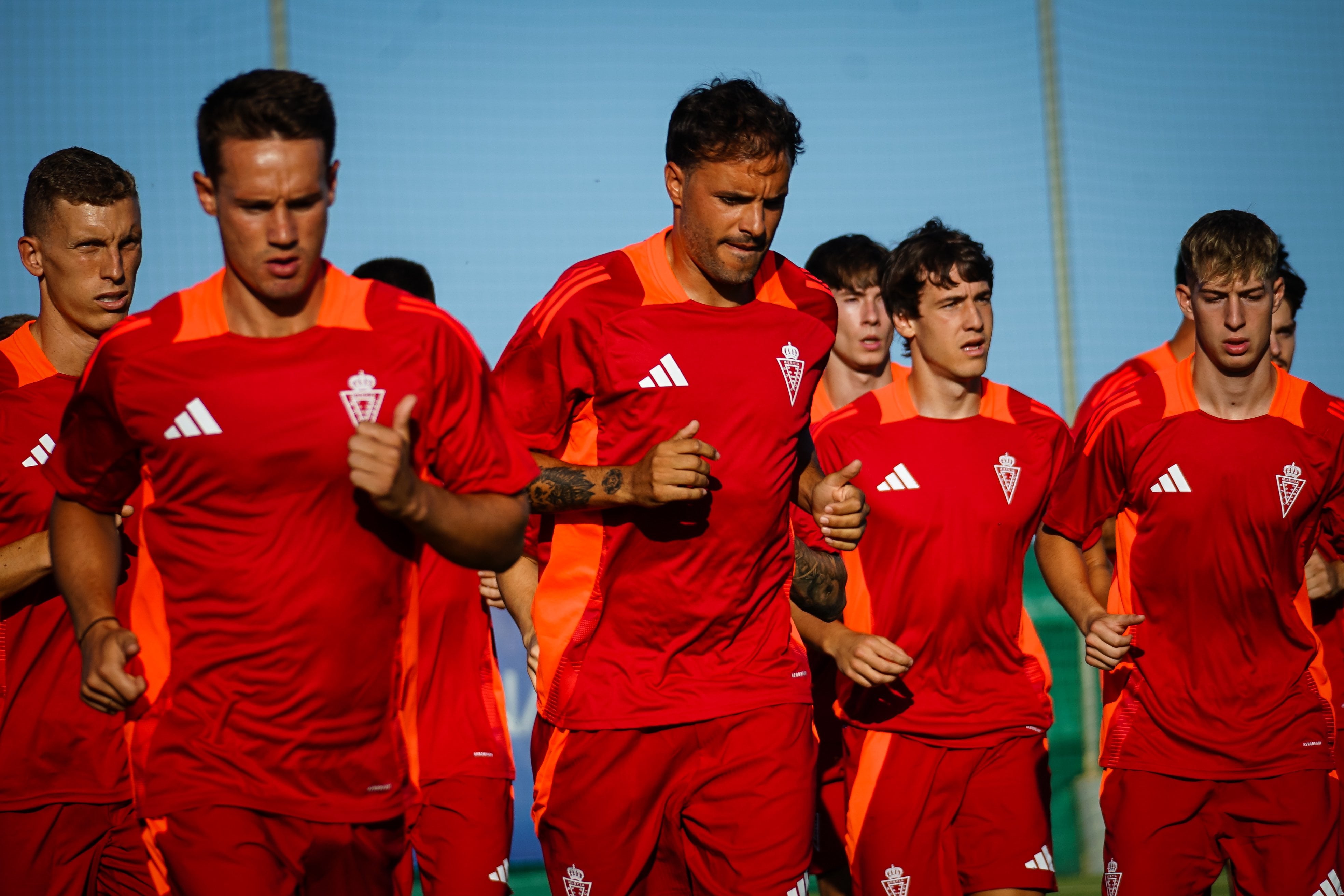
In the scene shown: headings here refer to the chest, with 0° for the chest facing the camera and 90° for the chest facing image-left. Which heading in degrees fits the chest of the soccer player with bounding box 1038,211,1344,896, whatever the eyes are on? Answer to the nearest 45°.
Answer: approximately 0°

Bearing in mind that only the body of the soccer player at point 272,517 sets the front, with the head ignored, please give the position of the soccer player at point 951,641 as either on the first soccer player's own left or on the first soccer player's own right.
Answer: on the first soccer player's own left

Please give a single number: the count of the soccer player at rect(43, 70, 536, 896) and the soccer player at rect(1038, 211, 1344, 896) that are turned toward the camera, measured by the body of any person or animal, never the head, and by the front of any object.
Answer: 2

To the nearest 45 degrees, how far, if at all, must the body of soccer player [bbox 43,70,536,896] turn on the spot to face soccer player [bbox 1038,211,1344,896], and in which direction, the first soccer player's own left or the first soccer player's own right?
approximately 90° to the first soccer player's own left

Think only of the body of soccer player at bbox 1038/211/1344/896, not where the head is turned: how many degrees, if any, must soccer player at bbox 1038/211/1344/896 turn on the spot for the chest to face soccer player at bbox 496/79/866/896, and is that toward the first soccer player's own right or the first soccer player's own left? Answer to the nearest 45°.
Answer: approximately 45° to the first soccer player's own right

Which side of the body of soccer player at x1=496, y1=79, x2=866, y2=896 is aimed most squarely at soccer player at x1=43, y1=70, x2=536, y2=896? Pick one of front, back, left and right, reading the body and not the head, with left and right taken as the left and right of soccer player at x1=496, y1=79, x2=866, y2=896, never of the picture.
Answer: right

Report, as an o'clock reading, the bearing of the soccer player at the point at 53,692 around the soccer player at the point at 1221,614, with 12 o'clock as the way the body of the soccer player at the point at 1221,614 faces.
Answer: the soccer player at the point at 53,692 is roughly at 2 o'clock from the soccer player at the point at 1221,614.

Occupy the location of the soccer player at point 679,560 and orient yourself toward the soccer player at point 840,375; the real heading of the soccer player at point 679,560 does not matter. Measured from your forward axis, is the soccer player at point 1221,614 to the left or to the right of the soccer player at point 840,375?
right

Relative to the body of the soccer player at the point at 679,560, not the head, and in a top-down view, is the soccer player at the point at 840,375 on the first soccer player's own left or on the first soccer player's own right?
on the first soccer player's own left

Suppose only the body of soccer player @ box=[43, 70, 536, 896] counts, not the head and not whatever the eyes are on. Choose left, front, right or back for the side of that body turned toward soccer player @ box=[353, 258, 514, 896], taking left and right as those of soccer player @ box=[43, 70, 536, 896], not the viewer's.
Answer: back

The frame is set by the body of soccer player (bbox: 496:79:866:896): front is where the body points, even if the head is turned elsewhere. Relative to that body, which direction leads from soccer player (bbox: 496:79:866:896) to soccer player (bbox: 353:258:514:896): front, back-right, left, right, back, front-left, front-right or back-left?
back
